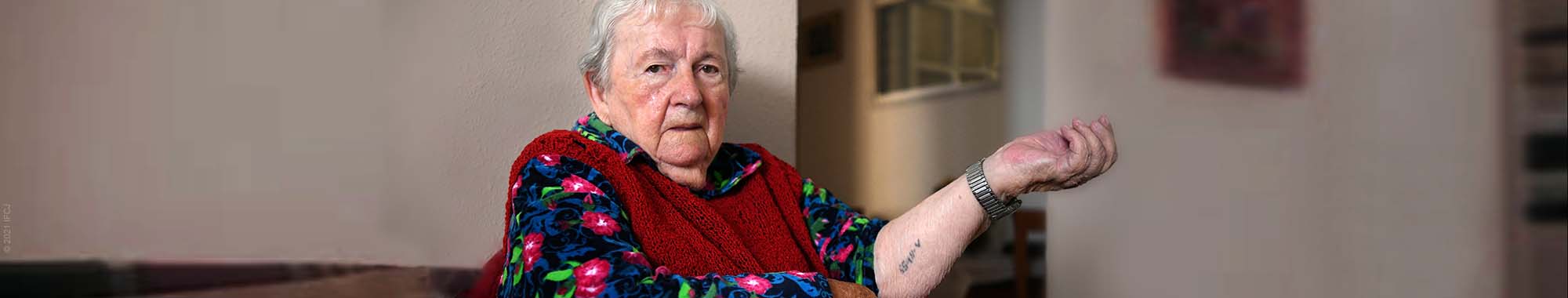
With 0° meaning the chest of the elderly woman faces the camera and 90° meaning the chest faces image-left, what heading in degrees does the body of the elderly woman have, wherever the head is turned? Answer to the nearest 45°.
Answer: approximately 315°

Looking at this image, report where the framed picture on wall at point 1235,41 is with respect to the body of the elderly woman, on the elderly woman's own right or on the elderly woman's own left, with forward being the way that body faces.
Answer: on the elderly woman's own left
